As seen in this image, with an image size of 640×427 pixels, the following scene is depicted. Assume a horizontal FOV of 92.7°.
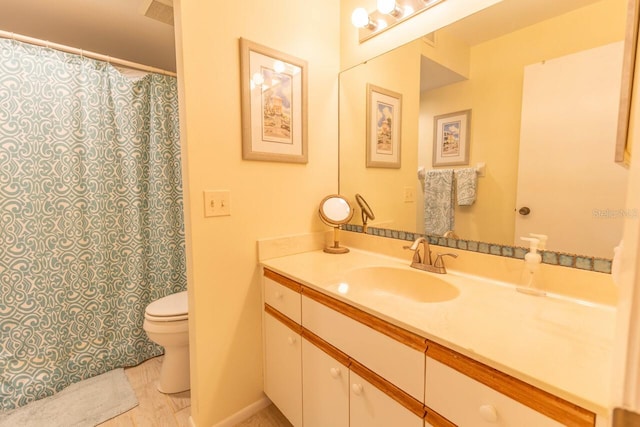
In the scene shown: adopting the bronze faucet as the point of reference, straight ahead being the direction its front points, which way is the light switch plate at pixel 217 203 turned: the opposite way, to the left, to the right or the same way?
to the left

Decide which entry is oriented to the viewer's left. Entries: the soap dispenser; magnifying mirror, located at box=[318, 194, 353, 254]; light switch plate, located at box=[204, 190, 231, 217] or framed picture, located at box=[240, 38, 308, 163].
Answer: the soap dispenser

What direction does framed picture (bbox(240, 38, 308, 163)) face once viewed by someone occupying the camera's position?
facing the viewer and to the right of the viewer

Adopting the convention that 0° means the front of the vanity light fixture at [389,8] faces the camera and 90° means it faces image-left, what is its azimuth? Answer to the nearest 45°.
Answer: approximately 45°

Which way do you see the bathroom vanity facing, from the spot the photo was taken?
facing the viewer and to the left of the viewer

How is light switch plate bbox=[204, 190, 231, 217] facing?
toward the camera

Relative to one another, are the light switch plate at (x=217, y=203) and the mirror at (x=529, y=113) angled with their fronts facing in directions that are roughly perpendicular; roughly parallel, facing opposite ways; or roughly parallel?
roughly perpendicular

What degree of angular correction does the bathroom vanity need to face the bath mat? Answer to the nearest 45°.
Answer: approximately 45° to its right

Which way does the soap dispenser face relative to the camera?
to the viewer's left

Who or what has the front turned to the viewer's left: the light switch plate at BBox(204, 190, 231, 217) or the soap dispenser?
the soap dispenser
